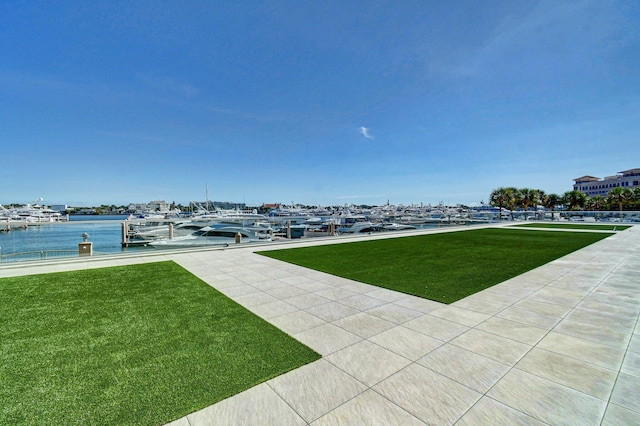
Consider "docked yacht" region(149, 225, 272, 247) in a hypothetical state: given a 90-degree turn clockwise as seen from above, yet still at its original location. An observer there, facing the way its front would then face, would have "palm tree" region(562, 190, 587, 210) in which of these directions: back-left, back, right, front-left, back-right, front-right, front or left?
right

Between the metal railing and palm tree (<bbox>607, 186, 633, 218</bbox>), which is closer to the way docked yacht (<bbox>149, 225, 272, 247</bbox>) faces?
the metal railing

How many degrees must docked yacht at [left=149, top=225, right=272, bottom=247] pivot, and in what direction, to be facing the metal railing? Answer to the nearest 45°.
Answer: approximately 45° to its left

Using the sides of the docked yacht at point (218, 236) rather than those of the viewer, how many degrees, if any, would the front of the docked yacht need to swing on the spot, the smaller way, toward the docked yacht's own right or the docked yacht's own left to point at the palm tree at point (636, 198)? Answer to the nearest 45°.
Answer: approximately 180°

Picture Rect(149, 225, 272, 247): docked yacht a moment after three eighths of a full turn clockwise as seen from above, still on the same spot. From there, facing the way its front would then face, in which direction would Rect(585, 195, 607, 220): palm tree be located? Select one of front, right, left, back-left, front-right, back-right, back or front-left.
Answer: front-right

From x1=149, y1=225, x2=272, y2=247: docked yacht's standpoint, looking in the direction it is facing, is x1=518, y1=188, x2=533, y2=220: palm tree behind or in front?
behind

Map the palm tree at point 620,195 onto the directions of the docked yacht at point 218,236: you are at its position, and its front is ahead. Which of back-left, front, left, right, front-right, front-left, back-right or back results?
back

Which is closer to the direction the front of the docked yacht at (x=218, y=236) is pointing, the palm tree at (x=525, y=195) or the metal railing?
the metal railing

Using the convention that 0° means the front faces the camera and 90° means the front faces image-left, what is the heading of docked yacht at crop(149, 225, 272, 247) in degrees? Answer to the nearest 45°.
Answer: approximately 90°

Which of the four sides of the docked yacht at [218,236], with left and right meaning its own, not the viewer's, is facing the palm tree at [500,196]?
back

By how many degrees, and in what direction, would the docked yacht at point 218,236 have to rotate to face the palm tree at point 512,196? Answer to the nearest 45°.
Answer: approximately 180°
